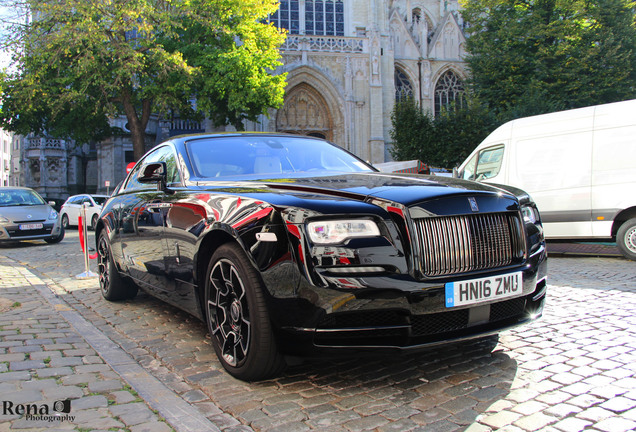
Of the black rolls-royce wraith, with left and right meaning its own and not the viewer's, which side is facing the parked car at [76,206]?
back

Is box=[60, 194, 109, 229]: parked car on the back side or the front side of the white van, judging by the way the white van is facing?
on the front side

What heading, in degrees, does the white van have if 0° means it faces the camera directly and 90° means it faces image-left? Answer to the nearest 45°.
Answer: approximately 135°

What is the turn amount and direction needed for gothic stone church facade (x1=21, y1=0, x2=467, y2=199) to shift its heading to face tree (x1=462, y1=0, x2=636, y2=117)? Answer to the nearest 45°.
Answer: approximately 45° to its left

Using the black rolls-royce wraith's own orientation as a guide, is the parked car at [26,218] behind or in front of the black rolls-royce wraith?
behind

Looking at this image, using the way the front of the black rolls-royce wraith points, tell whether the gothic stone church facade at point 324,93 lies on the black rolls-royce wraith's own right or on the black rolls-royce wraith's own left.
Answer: on the black rolls-royce wraith's own left

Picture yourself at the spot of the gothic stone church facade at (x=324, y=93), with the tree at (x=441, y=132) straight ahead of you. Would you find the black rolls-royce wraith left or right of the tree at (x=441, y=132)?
right

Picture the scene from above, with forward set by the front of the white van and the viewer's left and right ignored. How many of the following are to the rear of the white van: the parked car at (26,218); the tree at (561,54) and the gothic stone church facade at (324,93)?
0

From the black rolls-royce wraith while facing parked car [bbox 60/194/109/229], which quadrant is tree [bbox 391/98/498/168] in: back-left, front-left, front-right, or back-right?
front-right

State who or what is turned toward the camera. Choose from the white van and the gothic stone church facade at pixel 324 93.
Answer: the gothic stone church facade

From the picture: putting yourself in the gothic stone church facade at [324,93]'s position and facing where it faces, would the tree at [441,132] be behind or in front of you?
in front

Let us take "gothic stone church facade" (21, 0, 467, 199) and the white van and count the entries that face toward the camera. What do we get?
1

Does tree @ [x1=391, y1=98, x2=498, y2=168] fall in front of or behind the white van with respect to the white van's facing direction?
in front

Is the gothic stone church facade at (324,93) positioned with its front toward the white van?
yes

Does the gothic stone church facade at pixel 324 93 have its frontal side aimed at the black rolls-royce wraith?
yes

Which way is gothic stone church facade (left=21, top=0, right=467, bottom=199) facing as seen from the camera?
toward the camera

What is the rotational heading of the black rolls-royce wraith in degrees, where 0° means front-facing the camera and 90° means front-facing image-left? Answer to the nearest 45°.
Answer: approximately 315°
